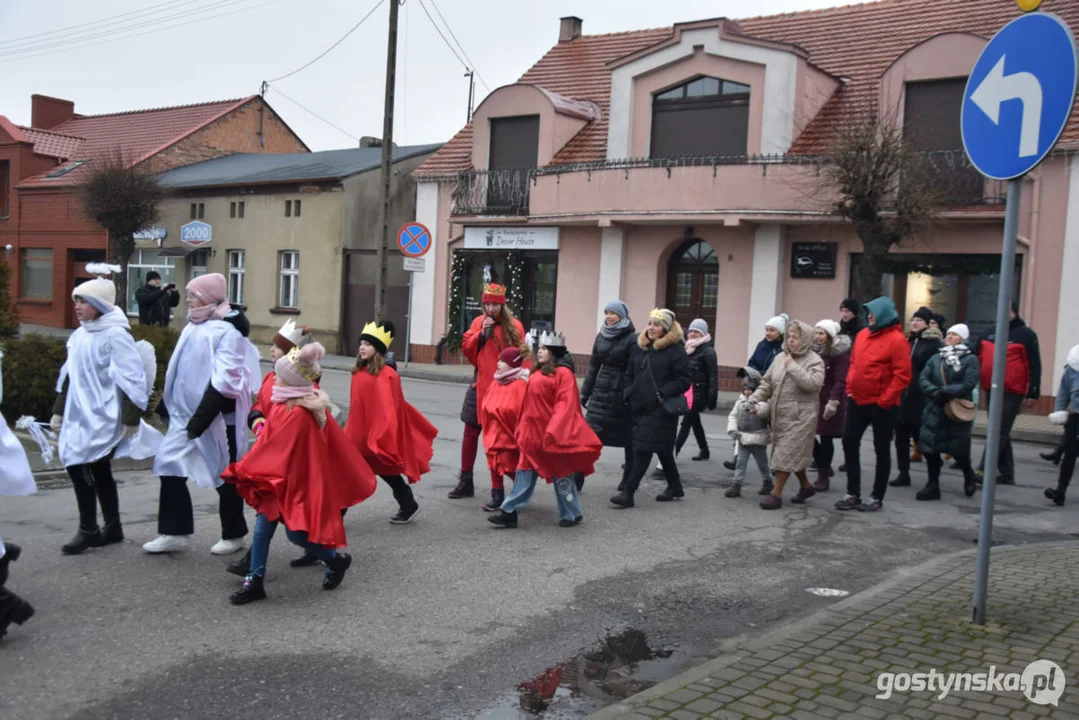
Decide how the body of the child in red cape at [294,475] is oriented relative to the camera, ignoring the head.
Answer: to the viewer's left

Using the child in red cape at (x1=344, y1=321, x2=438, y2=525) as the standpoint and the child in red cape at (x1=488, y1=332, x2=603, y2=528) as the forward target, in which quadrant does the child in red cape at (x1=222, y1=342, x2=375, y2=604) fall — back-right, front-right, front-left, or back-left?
back-right

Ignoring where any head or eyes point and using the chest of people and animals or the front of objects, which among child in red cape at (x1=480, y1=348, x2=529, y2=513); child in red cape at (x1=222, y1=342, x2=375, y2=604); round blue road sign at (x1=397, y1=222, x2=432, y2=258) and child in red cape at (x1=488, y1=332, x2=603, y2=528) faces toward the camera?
the round blue road sign

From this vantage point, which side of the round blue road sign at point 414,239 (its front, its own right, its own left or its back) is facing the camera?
front

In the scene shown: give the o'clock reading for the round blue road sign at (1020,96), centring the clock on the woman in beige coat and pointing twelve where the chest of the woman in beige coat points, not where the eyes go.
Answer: The round blue road sign is roughly at 10 o'clock from the woman in beige coat.

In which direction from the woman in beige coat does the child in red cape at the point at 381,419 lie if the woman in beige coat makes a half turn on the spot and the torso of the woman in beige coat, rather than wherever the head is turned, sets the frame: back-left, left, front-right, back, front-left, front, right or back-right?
back

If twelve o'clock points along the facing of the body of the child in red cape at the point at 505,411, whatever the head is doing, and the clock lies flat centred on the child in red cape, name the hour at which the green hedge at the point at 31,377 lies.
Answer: The green hedge is roughly at 1 o'clock from the child in red cape.

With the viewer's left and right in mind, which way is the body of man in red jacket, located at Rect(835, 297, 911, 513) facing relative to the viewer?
facing the viewer and to the left of the viewer

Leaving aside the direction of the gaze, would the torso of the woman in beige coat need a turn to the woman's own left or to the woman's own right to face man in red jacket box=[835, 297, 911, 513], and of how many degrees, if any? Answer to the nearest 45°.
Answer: approximately 135° to the woman's own left

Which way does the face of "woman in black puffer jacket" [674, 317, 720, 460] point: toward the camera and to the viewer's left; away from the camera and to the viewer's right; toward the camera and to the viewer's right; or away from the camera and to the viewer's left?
toward the camera and to the viewer's left

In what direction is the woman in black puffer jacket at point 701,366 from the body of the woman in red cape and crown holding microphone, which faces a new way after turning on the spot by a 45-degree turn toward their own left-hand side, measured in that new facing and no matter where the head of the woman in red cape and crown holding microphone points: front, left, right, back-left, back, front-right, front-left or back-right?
back-left

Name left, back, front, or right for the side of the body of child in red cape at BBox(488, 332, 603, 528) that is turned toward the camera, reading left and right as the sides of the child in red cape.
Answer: left

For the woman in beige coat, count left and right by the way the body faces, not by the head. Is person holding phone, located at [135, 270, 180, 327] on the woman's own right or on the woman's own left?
on the woman's own right

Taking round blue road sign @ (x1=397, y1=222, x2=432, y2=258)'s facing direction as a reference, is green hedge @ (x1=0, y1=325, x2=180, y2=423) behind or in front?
in front

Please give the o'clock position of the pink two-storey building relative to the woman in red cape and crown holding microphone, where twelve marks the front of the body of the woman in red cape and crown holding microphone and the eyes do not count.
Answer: The pink two-storey building is roughly at 5 o'clock from the woman in red cape and crown holding microphone.

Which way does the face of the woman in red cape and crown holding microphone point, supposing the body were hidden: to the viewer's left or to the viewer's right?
to the viewer's left

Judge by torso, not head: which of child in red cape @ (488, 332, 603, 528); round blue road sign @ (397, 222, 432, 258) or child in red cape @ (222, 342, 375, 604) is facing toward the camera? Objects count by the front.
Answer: the round blue road sign

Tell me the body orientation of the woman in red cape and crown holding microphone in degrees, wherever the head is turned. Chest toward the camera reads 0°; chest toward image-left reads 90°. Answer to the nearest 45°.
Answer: approximately 45°
